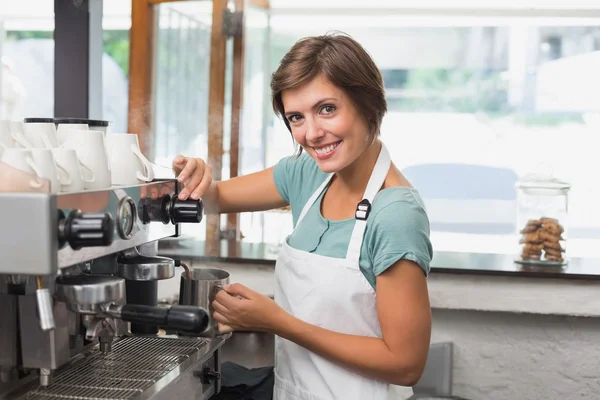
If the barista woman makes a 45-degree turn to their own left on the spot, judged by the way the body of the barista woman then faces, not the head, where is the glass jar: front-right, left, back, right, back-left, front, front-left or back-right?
back-left

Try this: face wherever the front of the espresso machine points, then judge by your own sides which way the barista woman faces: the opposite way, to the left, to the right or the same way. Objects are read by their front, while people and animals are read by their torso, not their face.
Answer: to the right

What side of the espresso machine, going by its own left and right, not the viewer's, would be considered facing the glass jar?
left

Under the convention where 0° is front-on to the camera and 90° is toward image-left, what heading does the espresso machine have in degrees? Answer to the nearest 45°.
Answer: approximately 315°
